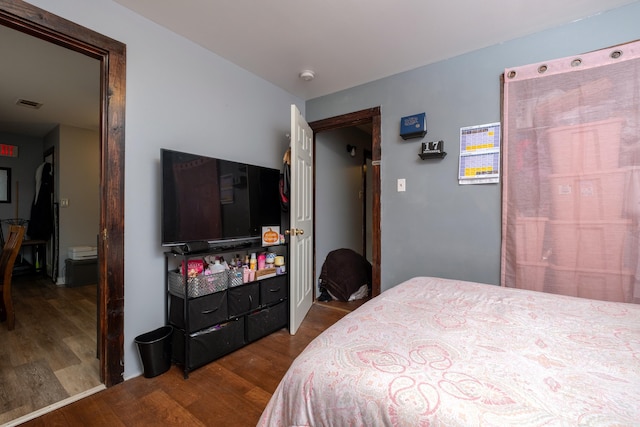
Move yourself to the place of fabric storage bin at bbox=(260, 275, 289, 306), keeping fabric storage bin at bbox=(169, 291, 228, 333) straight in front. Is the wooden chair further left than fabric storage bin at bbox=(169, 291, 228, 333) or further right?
right

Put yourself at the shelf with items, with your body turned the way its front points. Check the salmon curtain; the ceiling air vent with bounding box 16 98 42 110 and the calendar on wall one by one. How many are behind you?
1

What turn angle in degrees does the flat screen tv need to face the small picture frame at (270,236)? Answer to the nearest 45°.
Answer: approximately 90° to its left

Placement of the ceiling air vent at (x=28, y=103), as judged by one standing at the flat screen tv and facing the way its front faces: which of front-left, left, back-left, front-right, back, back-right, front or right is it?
back

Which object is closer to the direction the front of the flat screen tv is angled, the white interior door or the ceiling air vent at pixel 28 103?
the white interior door

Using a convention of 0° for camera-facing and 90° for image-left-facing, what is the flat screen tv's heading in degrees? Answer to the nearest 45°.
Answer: approximately 315°

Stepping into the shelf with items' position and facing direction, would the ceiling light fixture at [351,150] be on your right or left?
on your left

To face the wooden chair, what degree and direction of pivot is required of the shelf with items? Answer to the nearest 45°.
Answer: approximately 180°

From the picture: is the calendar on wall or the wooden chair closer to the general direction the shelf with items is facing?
the calendar on wall

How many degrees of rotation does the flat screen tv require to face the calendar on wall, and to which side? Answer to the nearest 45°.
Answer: approximately 45° to its left

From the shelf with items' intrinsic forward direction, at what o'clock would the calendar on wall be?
The calendar on wall is roughly at 11 o'clock from the shelf with items.
